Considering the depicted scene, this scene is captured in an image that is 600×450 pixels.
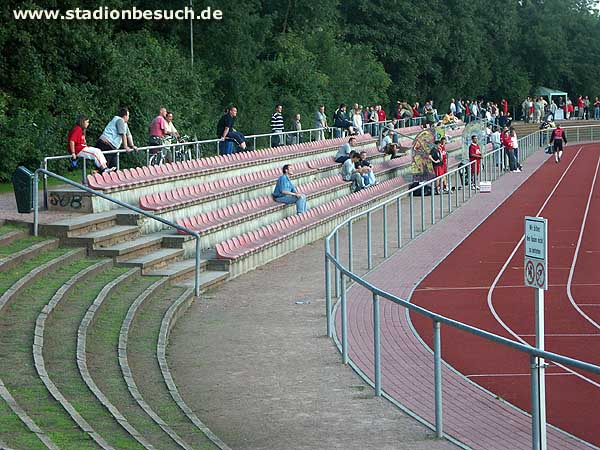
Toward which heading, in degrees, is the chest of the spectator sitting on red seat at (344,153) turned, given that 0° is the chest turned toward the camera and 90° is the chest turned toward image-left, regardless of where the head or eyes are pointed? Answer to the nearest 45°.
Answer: approximately 270°

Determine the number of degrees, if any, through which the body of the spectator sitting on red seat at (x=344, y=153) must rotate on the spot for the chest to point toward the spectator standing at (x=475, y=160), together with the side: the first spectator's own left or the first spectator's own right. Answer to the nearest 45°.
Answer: approximately 45° to the first spectator's own left

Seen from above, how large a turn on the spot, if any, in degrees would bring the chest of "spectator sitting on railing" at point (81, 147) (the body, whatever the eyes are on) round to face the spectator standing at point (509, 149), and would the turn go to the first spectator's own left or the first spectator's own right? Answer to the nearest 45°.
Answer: approximately 45° to the first spectator's own left

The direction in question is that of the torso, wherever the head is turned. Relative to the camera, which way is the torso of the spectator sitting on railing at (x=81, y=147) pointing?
to the viewer's right

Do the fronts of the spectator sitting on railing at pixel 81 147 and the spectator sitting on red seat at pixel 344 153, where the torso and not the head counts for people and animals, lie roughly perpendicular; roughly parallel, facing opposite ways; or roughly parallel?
roughly parallel

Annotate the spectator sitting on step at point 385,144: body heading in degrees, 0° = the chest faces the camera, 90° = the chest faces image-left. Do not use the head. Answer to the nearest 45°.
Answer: approximately 270°

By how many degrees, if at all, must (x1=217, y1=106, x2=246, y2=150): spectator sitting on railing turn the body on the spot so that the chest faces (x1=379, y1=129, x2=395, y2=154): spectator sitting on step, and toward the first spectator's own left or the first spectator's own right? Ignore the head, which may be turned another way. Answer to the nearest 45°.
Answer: approximately 45° to the first spectator's own left

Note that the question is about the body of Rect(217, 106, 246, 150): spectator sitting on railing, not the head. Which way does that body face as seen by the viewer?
to the viewer's right

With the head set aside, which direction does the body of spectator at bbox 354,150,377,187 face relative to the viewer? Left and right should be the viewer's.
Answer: facing the viewer and to the right of the viewer
